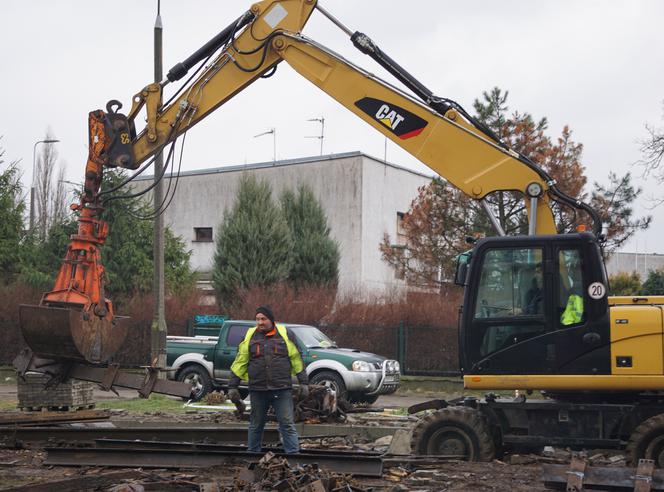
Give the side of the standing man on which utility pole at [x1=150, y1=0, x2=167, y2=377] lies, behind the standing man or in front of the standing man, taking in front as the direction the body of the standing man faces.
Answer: behind

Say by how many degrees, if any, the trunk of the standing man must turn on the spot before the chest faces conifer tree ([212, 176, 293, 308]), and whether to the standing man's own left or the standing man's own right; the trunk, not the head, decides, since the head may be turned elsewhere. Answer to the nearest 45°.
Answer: approximately 180°

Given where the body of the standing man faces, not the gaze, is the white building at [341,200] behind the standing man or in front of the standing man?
behind

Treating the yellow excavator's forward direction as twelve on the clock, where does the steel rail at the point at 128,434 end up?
The steel rail is roughly at 1 o'clock from the yellow excavator.

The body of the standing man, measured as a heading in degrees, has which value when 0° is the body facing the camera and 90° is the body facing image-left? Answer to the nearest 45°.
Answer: approximately 0°

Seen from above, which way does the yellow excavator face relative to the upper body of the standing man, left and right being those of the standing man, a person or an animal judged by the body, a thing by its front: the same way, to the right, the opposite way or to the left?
to the right

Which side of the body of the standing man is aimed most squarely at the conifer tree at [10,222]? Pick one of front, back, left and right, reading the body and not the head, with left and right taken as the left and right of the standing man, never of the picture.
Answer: back

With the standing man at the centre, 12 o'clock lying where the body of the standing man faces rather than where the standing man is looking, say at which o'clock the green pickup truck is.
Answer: The green pickup truck is roughly at 6 o'clock from the standing man.

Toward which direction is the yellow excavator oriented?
to the viewer's left

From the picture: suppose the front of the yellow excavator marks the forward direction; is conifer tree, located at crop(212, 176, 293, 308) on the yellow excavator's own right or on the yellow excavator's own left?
on the yellow excavator's own right

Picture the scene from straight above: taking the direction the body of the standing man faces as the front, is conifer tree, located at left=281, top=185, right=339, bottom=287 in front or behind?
behind
